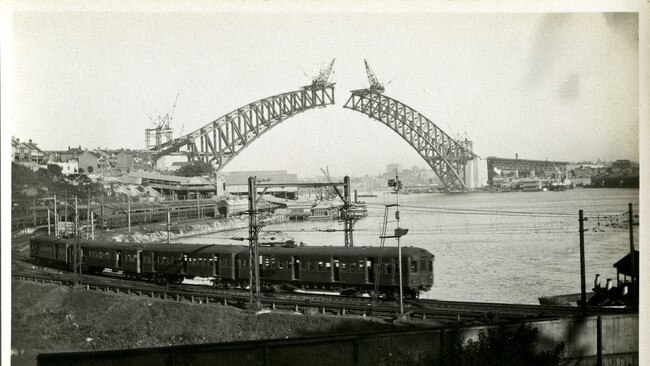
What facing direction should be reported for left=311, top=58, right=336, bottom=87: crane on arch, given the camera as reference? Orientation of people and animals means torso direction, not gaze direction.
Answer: facing to the right of the viewer

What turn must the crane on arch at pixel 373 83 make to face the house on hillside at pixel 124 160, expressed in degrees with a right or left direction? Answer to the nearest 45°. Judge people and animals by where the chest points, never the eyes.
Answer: approximately 45° to its right

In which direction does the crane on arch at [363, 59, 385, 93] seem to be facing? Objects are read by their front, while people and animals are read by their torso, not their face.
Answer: to the viewer's left

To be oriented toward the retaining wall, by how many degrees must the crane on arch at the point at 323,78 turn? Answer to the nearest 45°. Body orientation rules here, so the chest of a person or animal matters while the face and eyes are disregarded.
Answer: approximately 90° to its right

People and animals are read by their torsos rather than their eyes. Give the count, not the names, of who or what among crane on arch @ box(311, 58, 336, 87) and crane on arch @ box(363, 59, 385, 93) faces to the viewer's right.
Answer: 1
